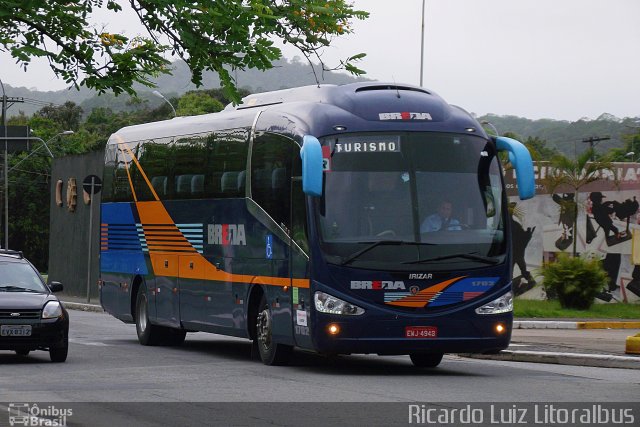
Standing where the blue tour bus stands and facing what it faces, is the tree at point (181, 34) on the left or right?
on its right

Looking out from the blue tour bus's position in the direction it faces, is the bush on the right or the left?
on its left

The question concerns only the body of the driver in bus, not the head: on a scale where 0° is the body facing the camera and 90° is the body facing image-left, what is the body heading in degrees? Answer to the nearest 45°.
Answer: approximately 315°

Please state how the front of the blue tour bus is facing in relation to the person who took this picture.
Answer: facing the viewer and to the right of the viewer
